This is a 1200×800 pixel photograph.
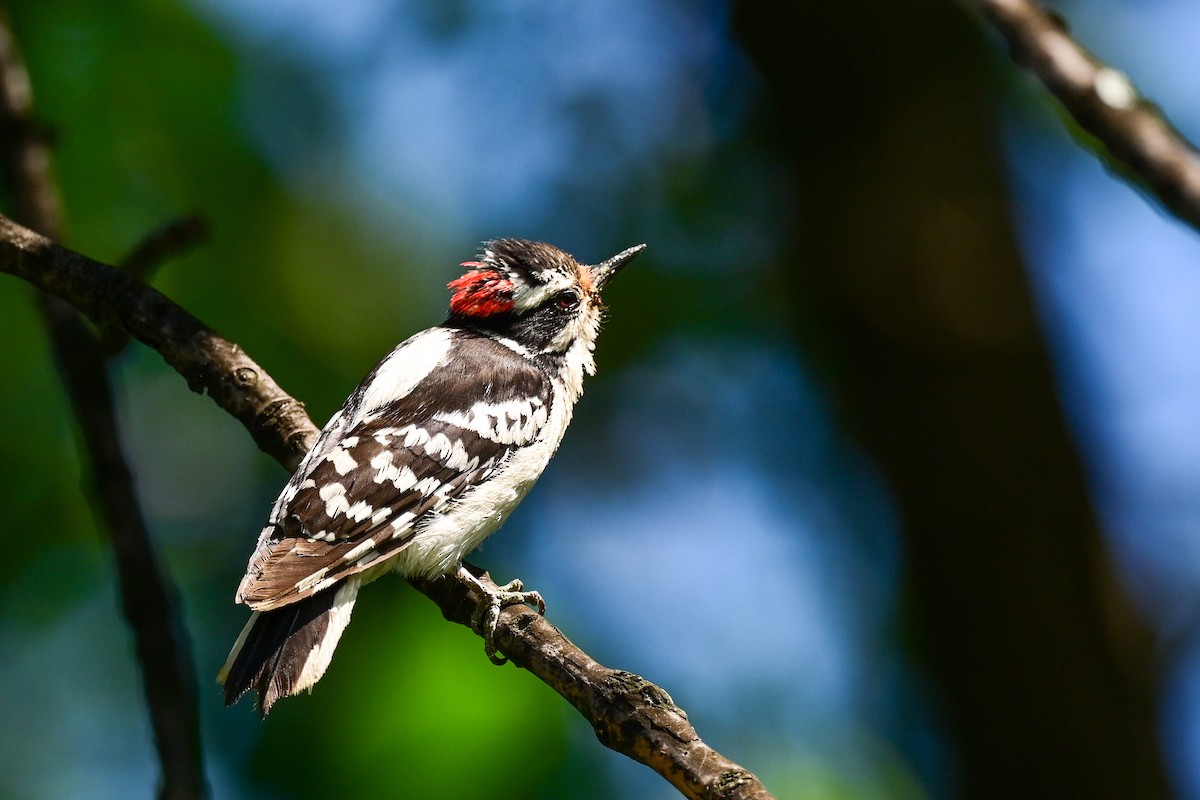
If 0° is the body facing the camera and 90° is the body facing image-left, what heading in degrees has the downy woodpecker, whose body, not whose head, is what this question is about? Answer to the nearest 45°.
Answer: approximately 270°
